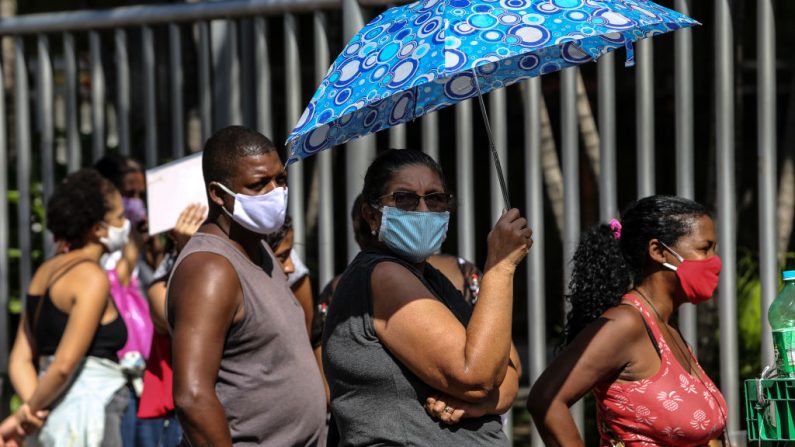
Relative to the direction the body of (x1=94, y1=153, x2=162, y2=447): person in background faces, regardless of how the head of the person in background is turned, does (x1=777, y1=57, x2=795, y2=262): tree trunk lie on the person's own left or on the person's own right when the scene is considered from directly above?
on the person's own left

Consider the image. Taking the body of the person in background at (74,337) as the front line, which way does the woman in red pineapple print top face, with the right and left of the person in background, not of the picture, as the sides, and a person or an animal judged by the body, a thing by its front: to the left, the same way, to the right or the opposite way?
to the right

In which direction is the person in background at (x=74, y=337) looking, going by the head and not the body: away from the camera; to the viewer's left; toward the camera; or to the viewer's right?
to the viewer's right

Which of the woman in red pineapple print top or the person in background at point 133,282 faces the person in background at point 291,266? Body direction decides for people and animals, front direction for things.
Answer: the person in background at point 133,282
